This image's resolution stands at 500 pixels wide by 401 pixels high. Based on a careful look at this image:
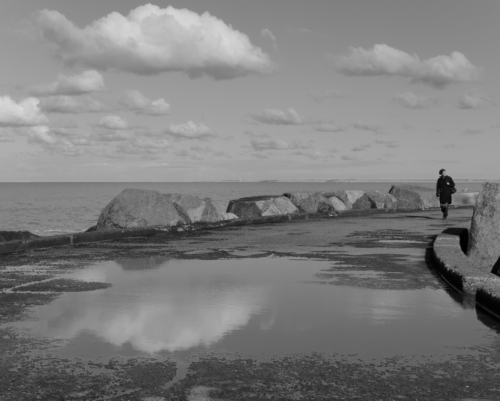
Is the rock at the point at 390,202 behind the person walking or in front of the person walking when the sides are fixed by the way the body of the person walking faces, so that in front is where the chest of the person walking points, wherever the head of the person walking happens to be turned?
behind

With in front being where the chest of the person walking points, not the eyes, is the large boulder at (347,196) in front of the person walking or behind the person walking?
behind

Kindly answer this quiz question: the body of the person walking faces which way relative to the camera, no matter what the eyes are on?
toward the camera

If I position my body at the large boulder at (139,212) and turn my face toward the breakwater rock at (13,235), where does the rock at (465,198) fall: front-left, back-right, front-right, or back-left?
back-left

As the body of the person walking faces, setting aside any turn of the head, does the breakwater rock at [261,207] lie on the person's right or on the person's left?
on the person's right

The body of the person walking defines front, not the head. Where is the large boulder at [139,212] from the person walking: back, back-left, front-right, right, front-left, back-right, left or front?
front-right

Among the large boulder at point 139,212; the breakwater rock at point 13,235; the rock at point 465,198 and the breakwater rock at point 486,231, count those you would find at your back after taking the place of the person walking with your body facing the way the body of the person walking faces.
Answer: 1

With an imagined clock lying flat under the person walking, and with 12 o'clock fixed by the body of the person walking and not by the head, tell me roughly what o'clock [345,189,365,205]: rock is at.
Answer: The rock is roughly at 5 o'clock from the person walking.

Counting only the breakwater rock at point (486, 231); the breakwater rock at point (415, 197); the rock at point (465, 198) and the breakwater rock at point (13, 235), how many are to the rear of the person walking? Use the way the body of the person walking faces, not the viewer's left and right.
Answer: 2

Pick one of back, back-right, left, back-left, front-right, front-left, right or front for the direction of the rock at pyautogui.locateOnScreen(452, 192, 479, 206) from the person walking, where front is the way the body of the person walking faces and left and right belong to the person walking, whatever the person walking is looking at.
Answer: back

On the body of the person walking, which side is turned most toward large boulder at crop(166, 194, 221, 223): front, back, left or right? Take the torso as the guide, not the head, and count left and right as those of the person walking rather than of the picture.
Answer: right

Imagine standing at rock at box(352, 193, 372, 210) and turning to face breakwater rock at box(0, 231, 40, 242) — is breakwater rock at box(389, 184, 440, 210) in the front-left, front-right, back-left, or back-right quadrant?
back-left

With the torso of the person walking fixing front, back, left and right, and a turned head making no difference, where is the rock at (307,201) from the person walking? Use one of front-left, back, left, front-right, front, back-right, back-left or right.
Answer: back-right
